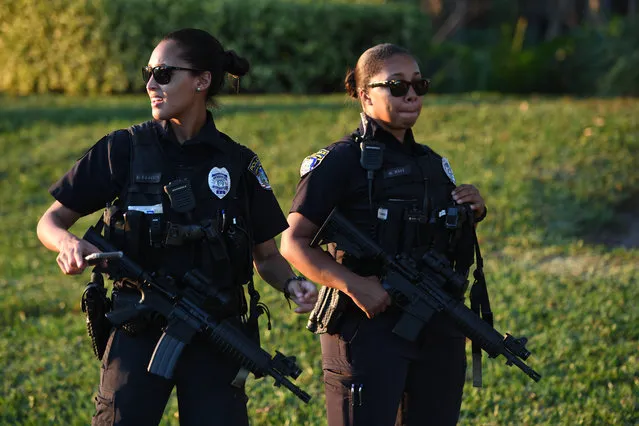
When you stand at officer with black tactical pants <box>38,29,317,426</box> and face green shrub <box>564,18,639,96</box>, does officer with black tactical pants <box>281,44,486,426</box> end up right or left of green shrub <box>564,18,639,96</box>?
right

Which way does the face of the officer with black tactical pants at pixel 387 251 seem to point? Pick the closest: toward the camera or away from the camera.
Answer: toward the camera

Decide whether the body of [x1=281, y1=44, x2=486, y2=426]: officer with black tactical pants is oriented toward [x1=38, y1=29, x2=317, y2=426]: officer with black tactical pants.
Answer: no

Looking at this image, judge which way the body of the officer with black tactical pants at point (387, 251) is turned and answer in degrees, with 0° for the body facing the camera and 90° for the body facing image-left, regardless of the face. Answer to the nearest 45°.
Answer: approximately 315°

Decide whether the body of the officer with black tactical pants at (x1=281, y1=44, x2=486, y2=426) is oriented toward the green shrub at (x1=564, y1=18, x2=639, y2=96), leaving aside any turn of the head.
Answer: no

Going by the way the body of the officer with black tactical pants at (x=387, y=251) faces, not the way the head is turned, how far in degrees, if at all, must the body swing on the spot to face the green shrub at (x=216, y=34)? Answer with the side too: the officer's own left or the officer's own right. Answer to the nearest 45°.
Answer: approximately 135° to the officer's own left
